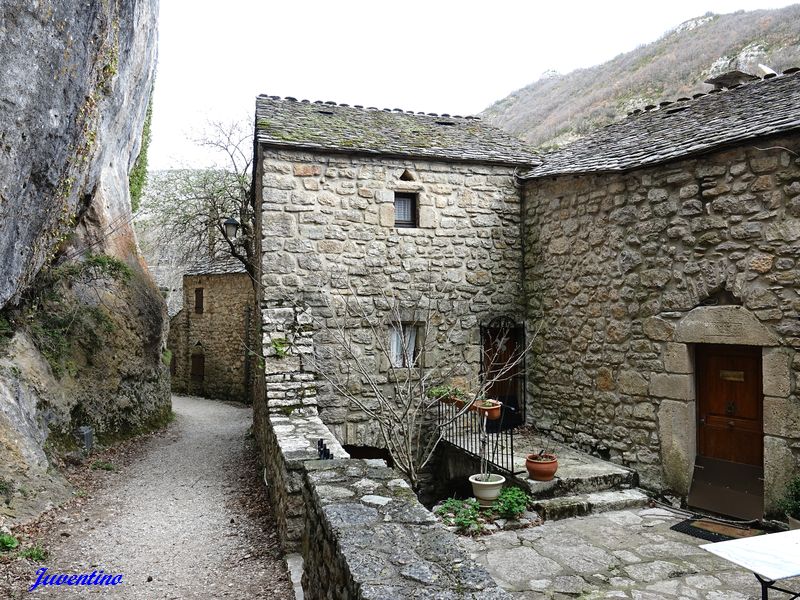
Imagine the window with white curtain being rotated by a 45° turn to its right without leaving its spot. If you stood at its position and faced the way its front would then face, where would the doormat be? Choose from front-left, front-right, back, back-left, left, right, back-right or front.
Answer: left

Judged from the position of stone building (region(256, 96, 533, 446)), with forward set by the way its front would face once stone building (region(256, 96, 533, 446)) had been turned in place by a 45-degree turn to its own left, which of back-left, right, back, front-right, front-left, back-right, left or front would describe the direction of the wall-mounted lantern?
back

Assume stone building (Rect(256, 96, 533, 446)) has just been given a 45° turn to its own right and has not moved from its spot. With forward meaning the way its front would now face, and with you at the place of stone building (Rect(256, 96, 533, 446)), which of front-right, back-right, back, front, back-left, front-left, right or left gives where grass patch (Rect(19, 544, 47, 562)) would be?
front

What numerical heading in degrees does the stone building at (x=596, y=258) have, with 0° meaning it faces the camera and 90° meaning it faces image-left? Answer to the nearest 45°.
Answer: approximately 45°

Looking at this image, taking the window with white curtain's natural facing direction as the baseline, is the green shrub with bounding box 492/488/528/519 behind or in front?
in front

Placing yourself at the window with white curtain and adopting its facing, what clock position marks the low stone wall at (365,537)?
The low stone wall is roughly at 12 o'clock from the window with white curtain.

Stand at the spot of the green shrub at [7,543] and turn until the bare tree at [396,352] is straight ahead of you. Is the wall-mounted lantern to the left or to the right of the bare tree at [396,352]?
left

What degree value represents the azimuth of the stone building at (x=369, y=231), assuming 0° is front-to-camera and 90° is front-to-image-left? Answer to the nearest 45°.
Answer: approximately 0°

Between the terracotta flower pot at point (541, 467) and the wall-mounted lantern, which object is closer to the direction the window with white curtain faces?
the terracotta flower pot

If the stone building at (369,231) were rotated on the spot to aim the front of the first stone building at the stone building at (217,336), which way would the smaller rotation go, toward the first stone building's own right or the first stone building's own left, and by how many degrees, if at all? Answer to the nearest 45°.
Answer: approximately 135° to the first stone building's own right
